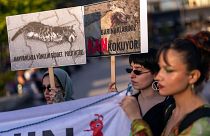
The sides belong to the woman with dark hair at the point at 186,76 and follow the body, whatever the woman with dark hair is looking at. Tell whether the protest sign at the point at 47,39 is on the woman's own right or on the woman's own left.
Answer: on the woman's own right

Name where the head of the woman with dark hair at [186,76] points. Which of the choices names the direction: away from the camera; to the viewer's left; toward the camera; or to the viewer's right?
to the viewer's left

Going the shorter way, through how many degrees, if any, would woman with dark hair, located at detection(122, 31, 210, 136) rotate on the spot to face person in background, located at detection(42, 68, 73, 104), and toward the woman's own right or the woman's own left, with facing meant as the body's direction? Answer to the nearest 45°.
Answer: approximately 90° to the woman's own right

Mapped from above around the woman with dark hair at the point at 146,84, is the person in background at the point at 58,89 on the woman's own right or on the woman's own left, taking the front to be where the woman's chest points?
on the woman's own right

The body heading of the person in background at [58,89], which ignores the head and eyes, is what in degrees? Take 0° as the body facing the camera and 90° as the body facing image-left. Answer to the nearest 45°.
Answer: approximately 45°

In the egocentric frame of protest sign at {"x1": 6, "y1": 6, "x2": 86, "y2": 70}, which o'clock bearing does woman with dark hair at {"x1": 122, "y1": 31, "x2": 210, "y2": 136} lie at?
The woman with dark hair is roughly at 11 o'clock from the protest sign.

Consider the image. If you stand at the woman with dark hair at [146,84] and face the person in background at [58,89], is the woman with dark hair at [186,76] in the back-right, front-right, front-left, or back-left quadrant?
back-left

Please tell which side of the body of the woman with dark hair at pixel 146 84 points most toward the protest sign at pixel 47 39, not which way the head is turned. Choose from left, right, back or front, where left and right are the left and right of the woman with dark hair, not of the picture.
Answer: right
